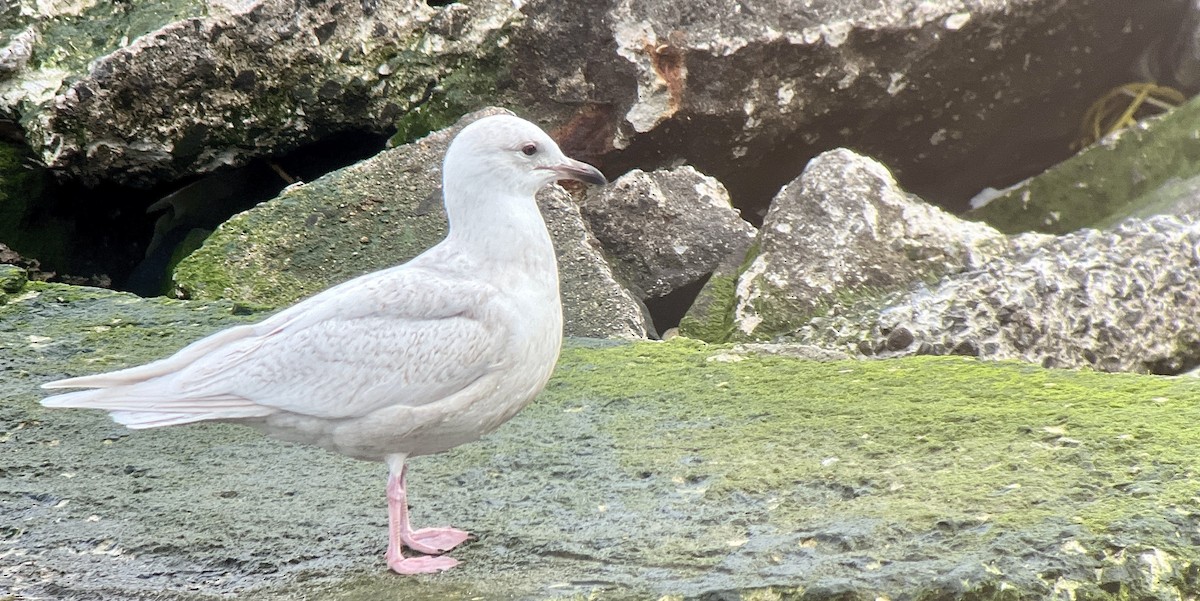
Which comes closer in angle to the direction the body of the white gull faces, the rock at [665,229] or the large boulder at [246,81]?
the rock

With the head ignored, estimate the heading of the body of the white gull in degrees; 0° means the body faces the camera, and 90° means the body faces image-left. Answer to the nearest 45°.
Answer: approximately 270°

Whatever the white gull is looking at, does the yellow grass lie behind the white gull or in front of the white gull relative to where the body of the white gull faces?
in front

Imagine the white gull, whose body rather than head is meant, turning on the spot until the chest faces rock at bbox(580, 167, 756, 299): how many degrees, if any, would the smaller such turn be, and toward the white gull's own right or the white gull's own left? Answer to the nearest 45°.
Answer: approximately 45° to the white gull's own left

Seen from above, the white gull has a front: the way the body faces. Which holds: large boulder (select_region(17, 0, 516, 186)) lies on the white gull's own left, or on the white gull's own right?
on the white gull's own left

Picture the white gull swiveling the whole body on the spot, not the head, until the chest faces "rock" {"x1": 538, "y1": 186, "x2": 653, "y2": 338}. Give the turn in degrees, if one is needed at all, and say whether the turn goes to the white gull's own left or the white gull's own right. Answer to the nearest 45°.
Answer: approximately 45° to the white gull's own left
